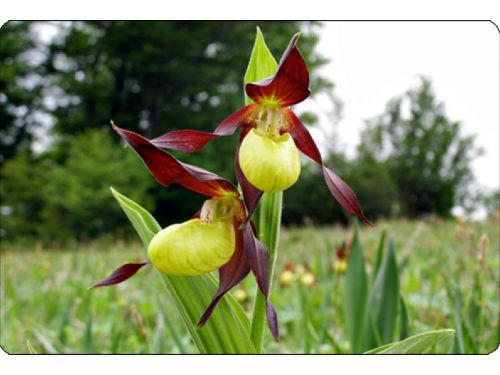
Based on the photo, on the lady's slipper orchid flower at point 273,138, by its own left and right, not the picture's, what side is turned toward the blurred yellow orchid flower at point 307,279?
back

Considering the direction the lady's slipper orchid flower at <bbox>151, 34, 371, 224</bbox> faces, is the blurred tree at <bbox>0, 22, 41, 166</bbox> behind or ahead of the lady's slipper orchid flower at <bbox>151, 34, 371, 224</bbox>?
behind

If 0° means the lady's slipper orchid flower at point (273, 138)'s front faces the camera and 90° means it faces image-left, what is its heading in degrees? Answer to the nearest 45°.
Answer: approximately 0°

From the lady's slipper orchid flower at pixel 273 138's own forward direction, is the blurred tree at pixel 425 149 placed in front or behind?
behind
